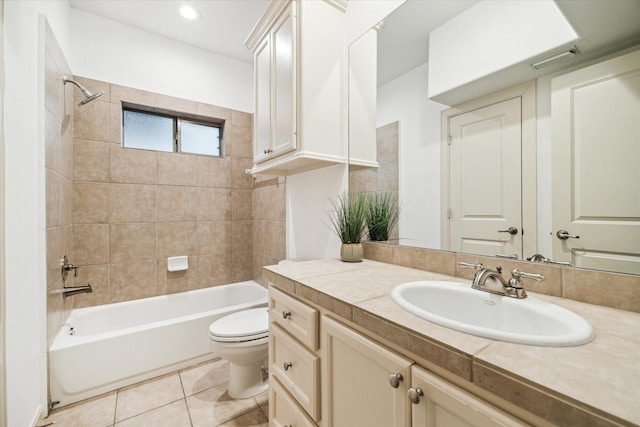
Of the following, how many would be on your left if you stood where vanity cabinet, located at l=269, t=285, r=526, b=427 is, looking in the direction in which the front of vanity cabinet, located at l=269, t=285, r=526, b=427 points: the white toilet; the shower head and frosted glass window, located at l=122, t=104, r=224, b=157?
0

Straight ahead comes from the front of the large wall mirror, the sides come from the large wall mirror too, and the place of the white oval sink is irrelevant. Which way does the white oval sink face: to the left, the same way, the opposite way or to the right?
the same way

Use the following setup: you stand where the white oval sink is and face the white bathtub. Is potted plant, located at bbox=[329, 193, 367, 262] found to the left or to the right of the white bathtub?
right

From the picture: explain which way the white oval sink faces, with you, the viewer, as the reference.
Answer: facing the viewer and to the left of the viewer

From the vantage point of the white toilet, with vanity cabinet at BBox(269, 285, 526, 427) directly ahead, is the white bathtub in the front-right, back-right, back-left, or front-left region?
back-right

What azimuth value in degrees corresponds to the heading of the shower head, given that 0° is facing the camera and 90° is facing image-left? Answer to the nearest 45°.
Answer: approximately 270°

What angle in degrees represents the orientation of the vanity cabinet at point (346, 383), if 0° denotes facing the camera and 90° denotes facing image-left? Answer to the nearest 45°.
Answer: approximately 45°

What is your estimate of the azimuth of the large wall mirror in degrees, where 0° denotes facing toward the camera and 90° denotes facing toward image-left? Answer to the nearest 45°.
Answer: approximately 45°

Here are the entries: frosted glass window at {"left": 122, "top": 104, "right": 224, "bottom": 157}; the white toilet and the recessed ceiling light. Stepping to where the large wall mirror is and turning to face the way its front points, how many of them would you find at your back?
0

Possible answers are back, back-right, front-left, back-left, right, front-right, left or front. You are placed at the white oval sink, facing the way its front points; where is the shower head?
front-right
